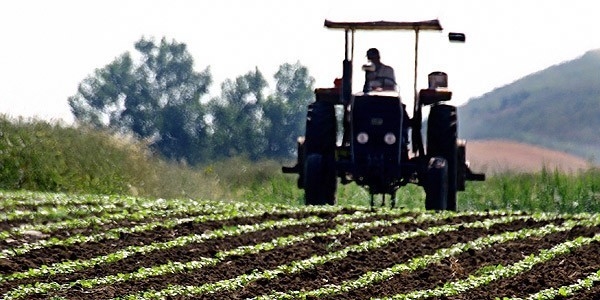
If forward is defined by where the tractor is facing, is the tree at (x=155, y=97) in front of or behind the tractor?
behind

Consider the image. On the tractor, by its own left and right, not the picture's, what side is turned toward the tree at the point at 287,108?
back

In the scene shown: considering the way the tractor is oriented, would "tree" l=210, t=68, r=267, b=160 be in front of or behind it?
behind

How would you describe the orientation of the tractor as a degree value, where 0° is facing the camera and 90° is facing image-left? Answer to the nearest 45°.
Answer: approximately 0°
